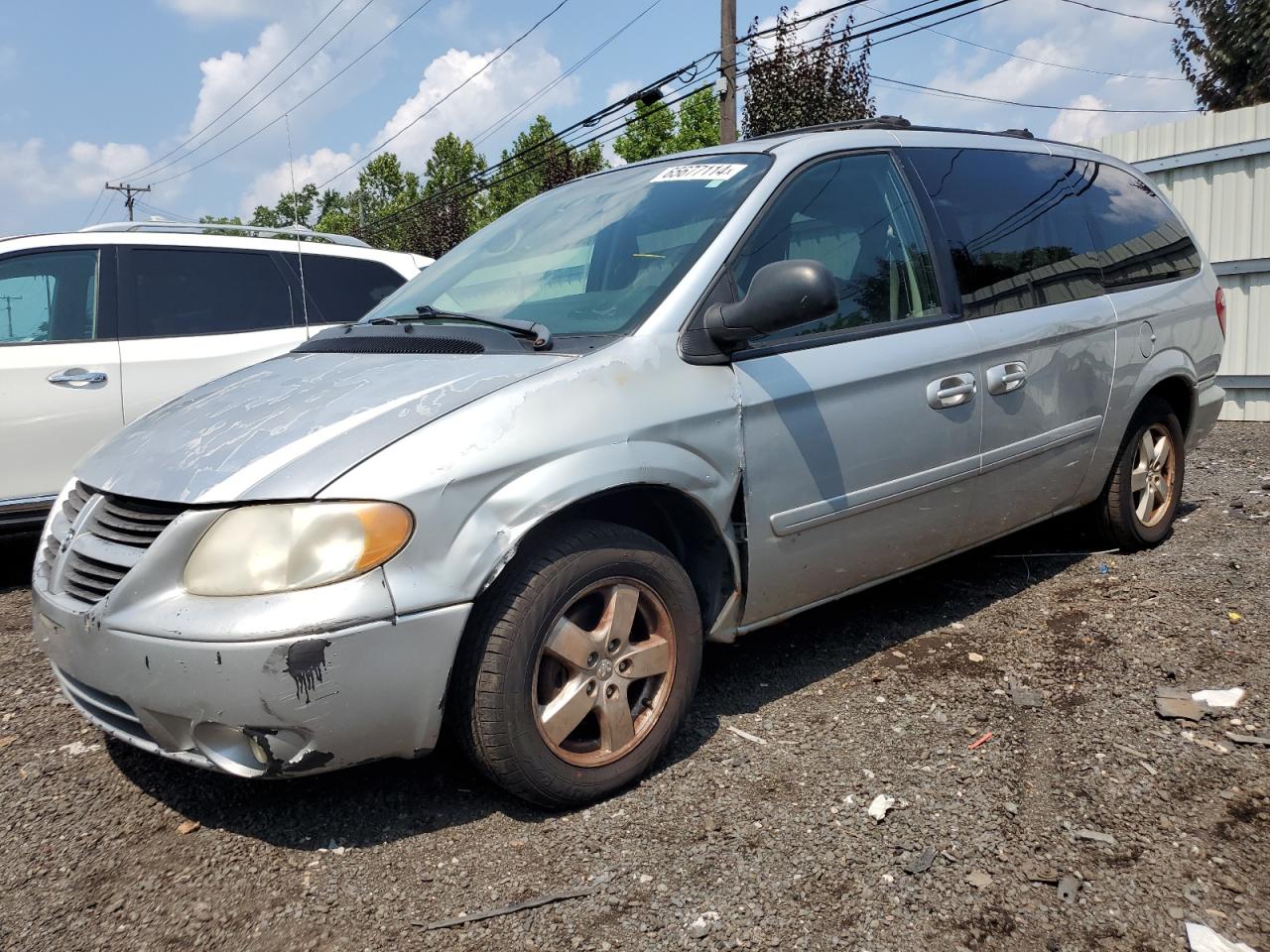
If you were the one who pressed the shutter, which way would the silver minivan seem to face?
facing the viewer and to the left of the viewer

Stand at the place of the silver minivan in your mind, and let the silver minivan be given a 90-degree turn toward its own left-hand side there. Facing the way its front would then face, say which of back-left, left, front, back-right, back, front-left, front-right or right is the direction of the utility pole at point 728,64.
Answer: back-left

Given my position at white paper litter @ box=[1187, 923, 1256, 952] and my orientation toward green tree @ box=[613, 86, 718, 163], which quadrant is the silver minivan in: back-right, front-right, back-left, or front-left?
front-left

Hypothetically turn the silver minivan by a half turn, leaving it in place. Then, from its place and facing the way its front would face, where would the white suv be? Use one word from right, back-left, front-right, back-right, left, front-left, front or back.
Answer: left

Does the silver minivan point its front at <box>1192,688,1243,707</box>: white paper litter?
no

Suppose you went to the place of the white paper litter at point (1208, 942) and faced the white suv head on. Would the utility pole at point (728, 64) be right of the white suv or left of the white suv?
right

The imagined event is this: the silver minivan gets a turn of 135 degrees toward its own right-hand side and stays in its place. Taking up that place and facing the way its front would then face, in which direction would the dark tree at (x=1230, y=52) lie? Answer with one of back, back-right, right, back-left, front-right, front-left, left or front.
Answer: front-right

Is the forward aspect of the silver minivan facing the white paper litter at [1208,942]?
no

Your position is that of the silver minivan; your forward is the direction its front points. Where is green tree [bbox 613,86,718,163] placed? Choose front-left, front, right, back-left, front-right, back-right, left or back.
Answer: back-right

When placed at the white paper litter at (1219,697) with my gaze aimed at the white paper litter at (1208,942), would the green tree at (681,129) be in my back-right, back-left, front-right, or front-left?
back-right

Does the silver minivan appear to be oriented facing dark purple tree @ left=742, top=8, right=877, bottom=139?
no
